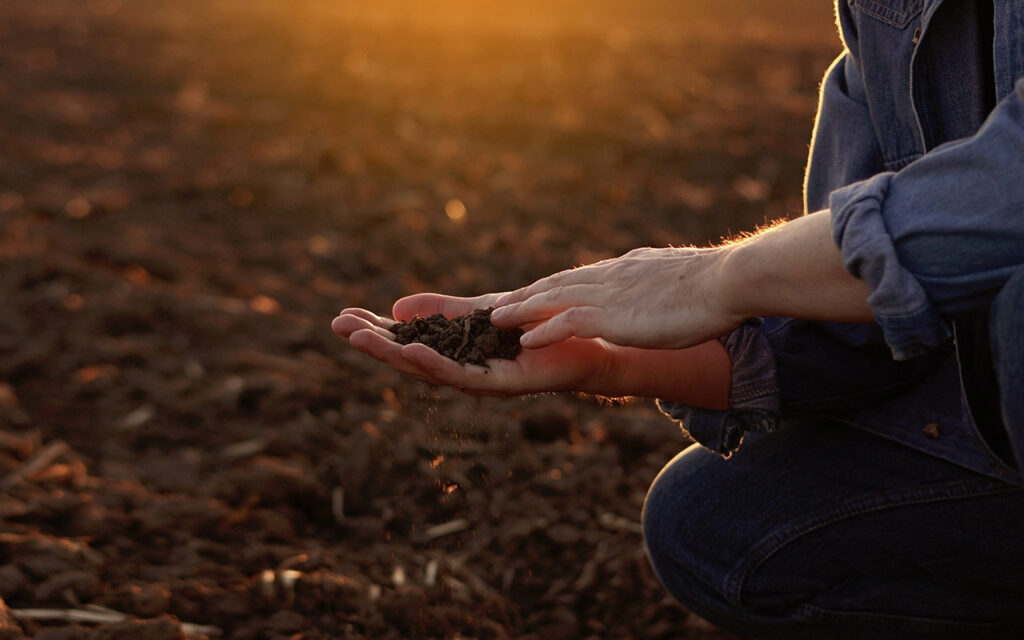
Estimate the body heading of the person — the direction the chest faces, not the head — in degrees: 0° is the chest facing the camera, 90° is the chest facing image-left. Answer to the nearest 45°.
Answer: approximately 45°
